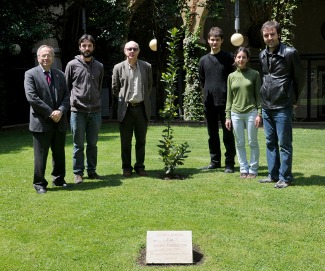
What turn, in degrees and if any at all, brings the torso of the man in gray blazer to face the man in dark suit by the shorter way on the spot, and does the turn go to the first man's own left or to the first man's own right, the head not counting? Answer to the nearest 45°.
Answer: approximately 45° to the first man's own right

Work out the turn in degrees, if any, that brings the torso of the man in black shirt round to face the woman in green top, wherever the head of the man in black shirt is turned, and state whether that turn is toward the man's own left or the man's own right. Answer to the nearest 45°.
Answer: approximately 45° to the man's own left

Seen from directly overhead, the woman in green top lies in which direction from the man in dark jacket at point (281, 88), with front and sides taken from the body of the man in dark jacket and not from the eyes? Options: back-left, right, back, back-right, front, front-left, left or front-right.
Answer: right

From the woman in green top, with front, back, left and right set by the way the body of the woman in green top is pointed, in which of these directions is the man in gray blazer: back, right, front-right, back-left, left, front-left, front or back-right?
right

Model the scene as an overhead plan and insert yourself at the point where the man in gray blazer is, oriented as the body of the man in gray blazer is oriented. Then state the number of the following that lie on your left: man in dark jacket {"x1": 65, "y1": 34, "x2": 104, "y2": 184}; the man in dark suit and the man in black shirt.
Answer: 1

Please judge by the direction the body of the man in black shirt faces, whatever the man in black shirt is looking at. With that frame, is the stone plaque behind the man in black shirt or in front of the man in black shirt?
in front

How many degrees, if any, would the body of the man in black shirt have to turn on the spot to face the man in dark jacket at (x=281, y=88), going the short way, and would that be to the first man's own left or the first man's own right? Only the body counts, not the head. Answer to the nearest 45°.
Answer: approximately 45° to the first man's own left

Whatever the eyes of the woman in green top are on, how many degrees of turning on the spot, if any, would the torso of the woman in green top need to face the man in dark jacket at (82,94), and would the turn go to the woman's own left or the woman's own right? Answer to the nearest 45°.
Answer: approximately 90° to the woman's own right

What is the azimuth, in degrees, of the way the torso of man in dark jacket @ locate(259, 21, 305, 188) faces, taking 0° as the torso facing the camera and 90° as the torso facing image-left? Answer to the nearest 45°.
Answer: approximately 45°

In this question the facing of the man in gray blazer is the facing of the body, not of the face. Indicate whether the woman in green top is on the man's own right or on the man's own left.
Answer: on the man's own left

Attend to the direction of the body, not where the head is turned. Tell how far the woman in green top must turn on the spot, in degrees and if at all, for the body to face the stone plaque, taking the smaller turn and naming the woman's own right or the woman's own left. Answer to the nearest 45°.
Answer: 0° — they already face it
